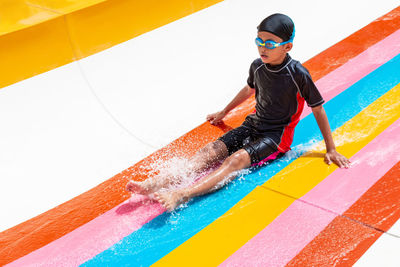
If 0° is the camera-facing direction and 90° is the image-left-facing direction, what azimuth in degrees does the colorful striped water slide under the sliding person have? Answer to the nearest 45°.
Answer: approximately 45°
